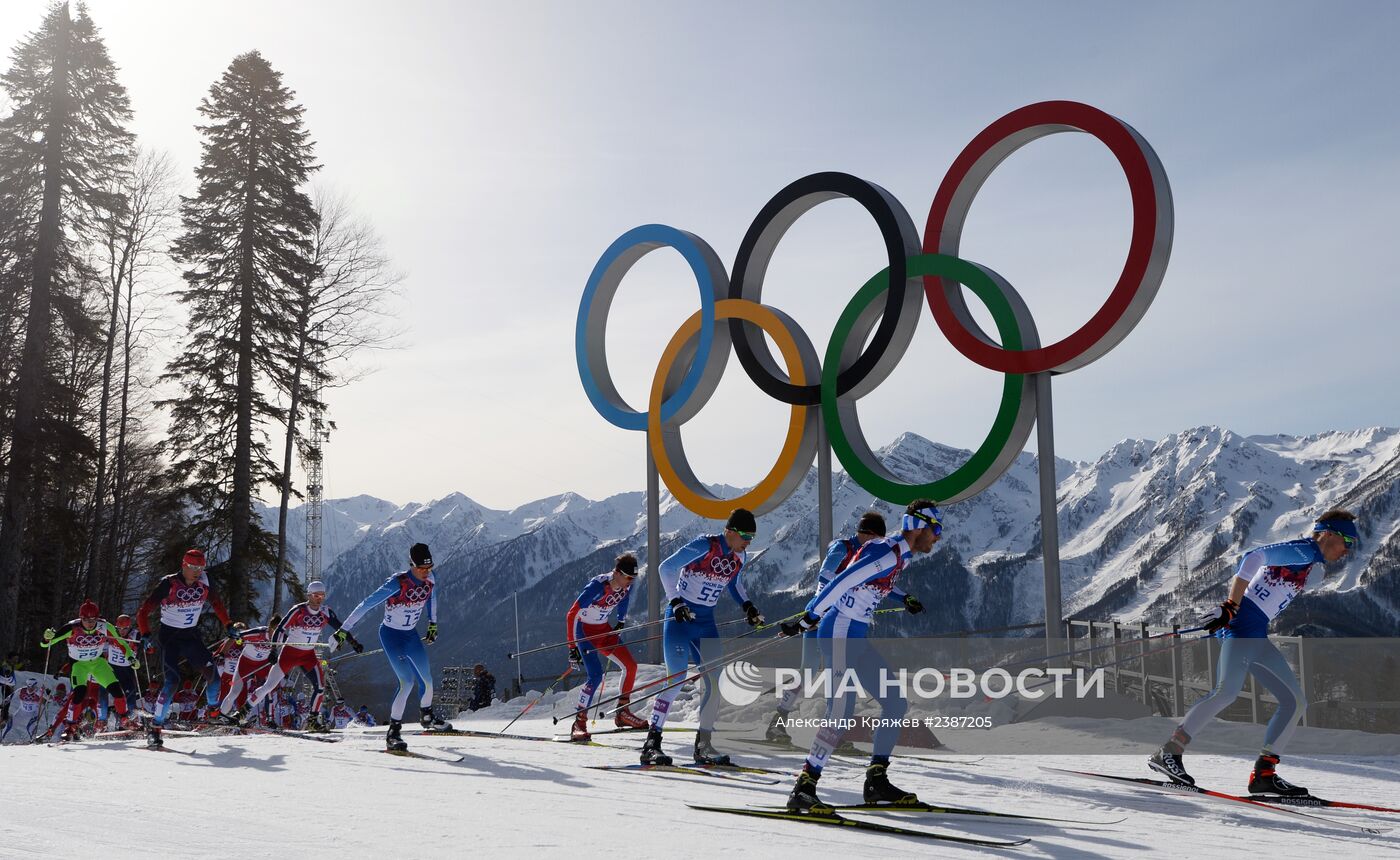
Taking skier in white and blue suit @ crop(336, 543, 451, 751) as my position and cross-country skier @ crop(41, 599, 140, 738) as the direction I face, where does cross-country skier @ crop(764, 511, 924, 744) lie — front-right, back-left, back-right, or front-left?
back-right

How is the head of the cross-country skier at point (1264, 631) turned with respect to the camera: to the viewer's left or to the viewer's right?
to the viewer's right

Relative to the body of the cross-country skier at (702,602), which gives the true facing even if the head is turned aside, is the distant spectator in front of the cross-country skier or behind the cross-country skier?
behind

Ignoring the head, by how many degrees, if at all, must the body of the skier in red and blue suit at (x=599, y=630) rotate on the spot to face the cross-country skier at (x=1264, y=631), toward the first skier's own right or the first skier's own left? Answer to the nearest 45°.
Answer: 0° — they already face them

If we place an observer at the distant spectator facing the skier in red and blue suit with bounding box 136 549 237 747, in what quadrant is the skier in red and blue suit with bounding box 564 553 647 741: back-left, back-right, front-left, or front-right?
front-left

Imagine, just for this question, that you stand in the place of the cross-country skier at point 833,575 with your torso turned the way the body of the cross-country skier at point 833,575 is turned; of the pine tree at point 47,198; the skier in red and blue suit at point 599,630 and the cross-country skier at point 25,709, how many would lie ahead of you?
0

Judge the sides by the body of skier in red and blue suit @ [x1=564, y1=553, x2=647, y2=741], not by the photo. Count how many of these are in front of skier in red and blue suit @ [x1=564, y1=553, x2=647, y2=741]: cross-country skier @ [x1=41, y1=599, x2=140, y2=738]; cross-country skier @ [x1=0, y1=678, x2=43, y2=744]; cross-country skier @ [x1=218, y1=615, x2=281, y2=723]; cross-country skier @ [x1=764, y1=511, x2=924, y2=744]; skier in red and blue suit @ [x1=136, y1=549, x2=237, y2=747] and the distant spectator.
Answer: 1

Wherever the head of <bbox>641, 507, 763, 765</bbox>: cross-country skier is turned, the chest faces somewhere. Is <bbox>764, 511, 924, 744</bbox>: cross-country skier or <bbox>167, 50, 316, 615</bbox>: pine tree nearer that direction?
the cross-country skier

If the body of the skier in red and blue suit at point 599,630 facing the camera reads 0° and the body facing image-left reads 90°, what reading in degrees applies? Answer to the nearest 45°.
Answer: approximately 315°

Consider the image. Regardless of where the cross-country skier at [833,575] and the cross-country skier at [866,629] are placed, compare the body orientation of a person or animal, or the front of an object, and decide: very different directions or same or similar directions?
same or similar directions

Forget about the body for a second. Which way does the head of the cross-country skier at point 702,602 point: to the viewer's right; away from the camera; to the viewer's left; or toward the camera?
to the viewer's right

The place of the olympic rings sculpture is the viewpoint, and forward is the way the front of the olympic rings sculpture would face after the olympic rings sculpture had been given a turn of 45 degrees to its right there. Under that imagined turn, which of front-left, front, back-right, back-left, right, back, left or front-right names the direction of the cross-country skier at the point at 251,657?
front

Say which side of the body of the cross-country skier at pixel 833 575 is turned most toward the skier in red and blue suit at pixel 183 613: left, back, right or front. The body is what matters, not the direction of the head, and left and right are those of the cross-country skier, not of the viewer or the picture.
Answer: back

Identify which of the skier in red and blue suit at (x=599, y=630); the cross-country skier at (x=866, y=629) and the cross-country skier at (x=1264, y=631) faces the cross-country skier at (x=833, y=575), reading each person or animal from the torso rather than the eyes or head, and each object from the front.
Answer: the skier in red and blue suit

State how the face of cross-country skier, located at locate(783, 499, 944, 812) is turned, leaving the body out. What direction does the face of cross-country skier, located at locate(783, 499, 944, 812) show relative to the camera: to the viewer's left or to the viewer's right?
to the viewer's right

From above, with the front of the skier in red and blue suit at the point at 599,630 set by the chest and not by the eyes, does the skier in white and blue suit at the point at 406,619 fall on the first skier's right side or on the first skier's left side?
on the first skier's right side

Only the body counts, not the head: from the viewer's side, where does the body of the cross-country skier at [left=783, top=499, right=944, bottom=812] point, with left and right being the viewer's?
facing to the right of the viewer

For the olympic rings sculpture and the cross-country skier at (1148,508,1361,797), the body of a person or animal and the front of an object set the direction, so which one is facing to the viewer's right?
the cross-country skier
